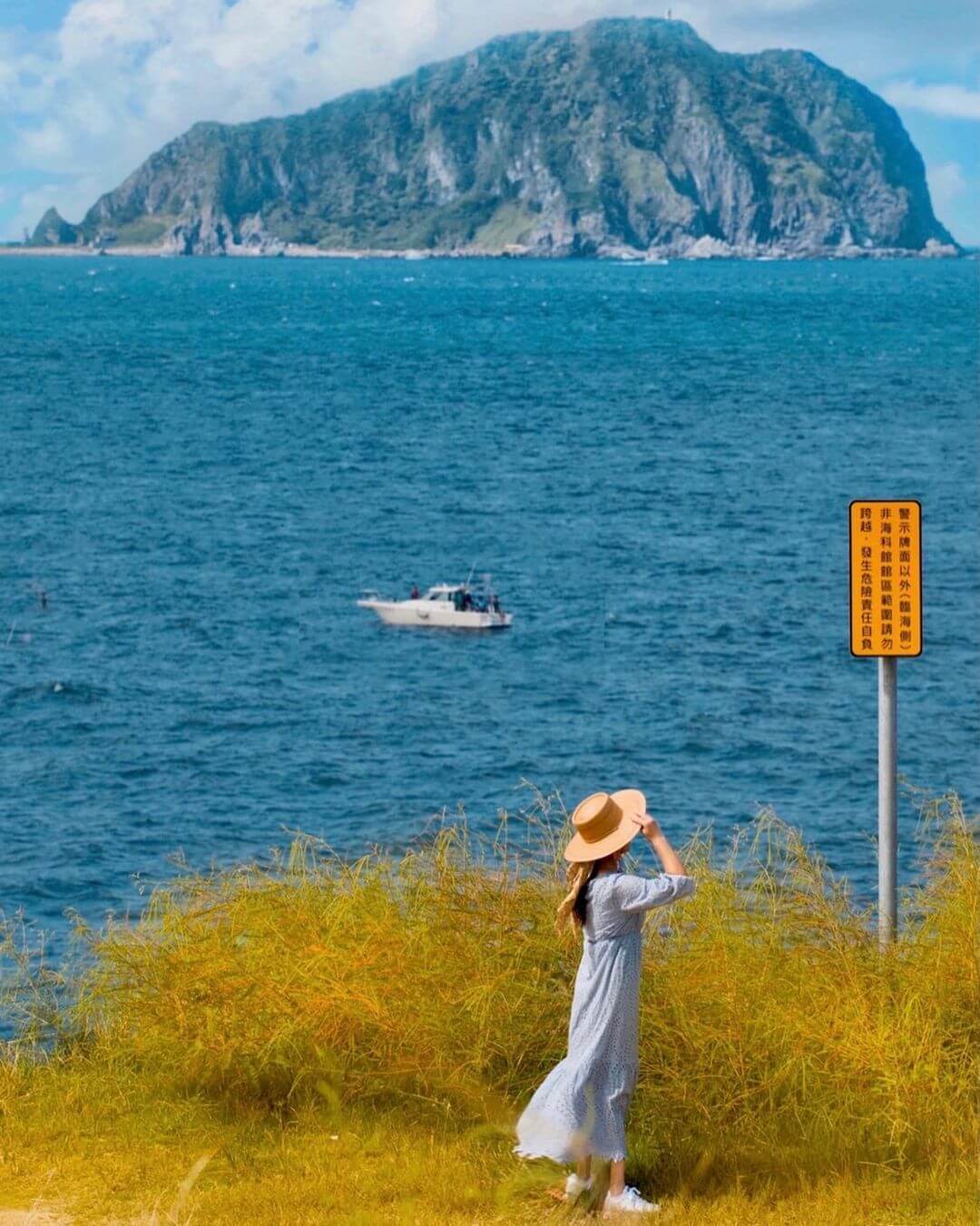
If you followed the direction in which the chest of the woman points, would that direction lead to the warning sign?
no

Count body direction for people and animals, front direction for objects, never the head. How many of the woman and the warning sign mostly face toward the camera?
1

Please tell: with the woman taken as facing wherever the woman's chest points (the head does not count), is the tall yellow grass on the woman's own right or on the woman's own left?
on the woman's own left

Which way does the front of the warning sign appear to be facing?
toward the camera
